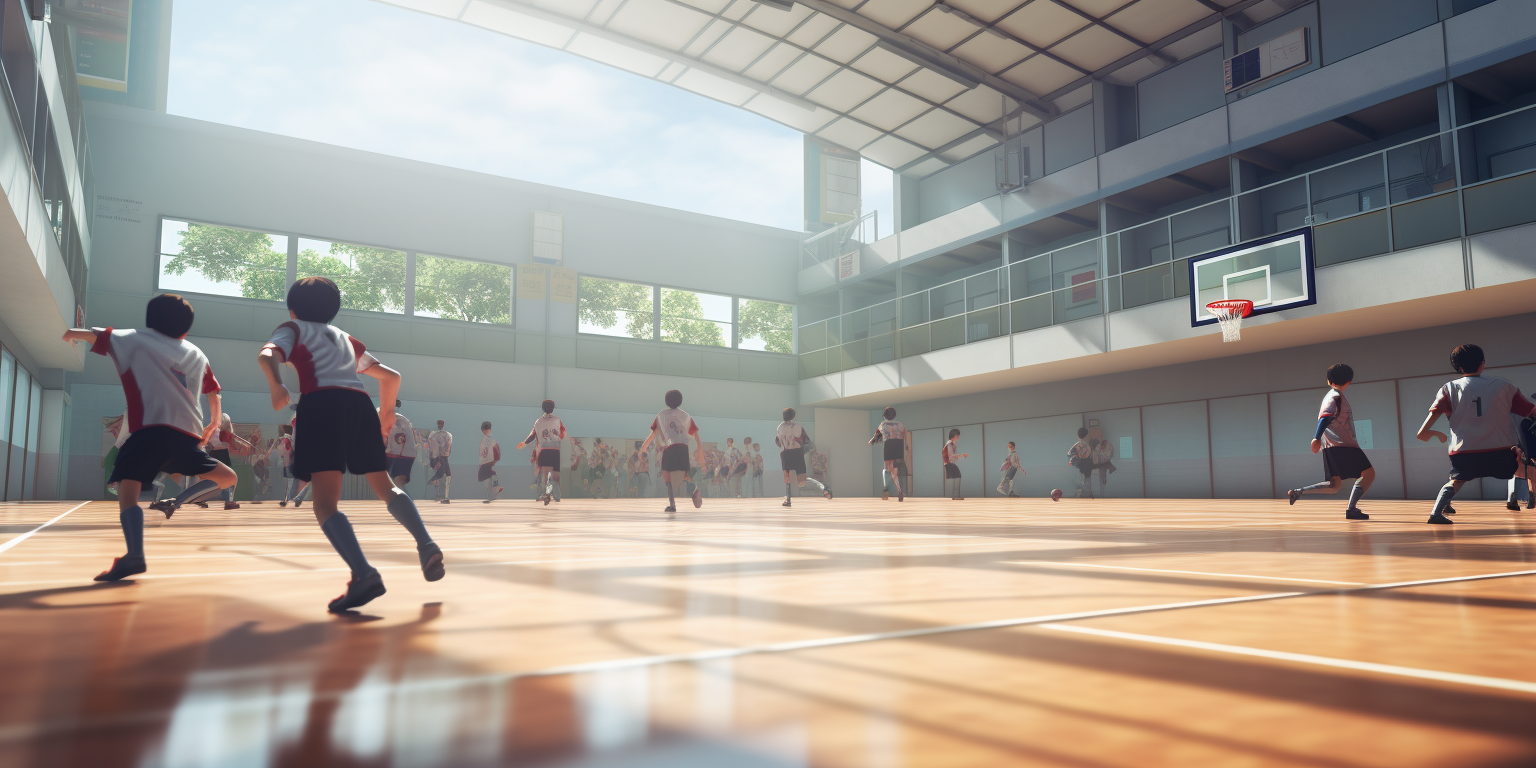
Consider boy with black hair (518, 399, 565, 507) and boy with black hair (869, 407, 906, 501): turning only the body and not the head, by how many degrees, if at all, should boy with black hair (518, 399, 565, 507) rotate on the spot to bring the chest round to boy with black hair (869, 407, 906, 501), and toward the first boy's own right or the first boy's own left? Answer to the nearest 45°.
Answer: approximately 90° to the first boy's own right

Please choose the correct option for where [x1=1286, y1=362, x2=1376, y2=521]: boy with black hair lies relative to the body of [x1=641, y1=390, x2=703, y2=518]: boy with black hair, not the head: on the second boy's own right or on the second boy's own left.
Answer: on the second boy's own right

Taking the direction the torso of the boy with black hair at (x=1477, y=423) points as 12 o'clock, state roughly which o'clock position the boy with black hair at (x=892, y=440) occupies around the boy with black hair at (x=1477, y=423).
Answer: the boy with black hair at (x=892, y=440) is roughly at 10 o'clock from the boy with black hair at (x=1477, y=423).

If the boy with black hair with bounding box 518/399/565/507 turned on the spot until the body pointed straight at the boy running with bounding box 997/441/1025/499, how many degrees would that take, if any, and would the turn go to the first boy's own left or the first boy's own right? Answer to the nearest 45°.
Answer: approximately 45° to the first boy's own right

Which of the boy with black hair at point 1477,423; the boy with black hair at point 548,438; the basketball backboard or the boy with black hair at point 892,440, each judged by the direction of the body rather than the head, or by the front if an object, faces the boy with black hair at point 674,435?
the basketball backboard

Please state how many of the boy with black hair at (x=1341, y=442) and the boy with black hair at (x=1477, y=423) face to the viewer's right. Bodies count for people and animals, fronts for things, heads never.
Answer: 1

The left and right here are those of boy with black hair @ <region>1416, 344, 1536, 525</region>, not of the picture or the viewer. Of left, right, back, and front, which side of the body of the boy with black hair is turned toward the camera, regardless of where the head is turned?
back

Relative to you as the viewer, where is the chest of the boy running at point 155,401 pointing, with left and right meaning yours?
facing away from the viewer and to the left of the viewer

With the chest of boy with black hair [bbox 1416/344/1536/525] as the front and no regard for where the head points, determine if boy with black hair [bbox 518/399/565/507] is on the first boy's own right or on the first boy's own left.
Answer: on the first boy's own left

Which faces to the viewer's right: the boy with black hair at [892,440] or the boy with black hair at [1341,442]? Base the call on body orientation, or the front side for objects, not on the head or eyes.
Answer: the boy with black hair at [1341,442]

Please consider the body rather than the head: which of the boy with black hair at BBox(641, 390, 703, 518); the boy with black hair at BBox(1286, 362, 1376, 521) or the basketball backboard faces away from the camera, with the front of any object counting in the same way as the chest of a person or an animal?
the boy with black hair at BBox(641, 390, 703, 518)
